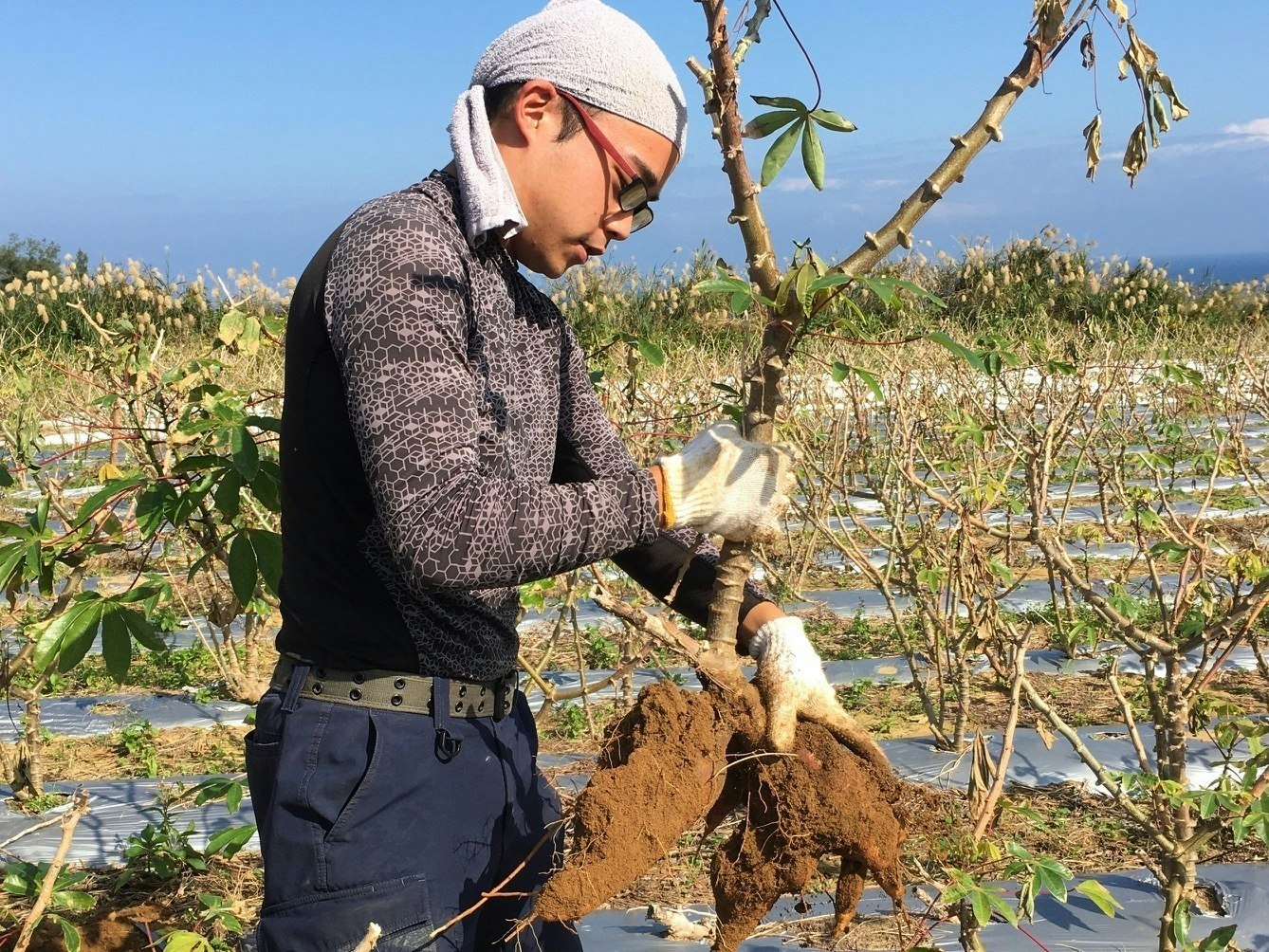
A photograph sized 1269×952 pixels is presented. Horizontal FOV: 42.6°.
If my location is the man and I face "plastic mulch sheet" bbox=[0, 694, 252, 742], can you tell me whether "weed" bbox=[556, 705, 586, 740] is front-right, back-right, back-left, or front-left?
front-right

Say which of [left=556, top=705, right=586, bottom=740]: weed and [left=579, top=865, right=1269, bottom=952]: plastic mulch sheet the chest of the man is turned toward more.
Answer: the plastic mulch sheet

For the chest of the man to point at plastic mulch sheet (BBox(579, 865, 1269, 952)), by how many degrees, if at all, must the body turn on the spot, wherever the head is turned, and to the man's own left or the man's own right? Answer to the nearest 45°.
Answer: approximately 45° to the man's own left

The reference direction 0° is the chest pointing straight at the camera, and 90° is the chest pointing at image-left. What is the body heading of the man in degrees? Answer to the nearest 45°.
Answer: approximately 270°

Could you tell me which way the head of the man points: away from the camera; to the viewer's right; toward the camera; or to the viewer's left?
to the viewer's right

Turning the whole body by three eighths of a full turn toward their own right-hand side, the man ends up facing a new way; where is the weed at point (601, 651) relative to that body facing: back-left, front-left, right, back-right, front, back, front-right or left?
back-right

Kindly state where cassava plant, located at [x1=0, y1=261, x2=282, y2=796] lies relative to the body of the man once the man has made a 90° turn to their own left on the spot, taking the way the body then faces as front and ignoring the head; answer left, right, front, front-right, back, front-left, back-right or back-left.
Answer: front-left

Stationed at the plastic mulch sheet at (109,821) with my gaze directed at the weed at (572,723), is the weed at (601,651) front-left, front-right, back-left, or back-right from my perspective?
front-left
